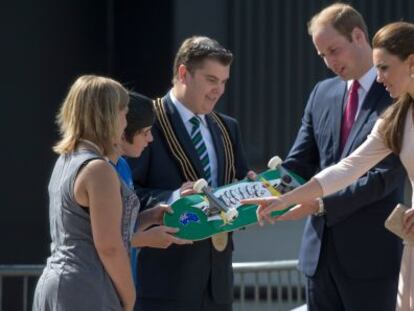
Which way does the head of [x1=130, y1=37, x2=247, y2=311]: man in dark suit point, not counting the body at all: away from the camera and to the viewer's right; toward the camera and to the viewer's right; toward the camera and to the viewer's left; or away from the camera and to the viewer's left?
toward the camera and to the viewer's right

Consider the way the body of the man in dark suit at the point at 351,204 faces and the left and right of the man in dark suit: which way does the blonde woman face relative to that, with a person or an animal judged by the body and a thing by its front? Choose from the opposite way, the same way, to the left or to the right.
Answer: the opposite way

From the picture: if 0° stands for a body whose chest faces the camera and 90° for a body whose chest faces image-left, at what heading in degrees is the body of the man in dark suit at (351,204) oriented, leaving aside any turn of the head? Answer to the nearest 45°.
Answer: approximately 45°

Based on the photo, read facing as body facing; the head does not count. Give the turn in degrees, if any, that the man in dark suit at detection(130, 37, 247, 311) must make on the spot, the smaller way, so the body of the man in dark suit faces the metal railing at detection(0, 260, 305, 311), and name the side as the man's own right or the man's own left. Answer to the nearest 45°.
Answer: approximately 135° to the man's own left

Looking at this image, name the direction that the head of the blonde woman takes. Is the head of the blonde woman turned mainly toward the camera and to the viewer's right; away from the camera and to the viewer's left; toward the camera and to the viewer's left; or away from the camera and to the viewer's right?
away from the camera and to the viewer's right

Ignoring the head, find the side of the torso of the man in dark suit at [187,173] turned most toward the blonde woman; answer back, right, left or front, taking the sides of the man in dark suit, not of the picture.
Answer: right

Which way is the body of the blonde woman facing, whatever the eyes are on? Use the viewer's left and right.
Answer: facing away from the viewer and to the right of the viewer

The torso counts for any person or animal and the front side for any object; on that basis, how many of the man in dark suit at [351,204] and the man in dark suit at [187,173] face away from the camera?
0

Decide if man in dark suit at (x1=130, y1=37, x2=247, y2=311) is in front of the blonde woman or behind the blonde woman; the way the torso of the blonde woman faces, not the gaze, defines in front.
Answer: in front

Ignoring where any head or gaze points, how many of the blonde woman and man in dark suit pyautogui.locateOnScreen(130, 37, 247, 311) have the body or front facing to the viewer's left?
0

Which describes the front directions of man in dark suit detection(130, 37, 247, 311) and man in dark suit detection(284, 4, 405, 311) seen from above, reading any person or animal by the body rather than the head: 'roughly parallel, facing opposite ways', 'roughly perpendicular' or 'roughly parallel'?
roughly perpendicular

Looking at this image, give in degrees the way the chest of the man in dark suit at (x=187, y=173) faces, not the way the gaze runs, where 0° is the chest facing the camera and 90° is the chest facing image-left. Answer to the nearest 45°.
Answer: approximately 315°
